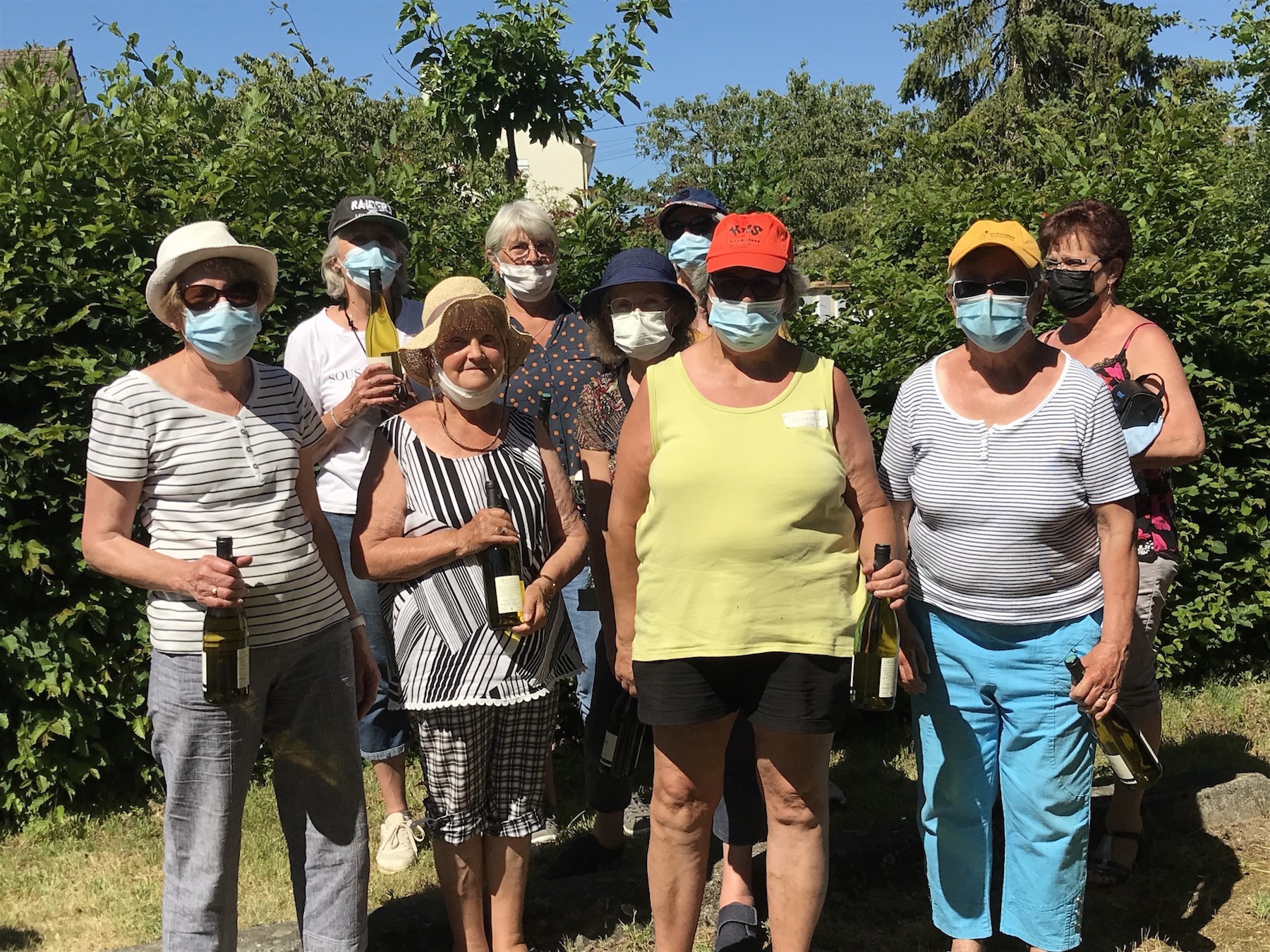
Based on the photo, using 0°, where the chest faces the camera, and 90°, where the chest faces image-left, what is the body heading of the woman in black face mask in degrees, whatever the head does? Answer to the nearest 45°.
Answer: approximately 45°

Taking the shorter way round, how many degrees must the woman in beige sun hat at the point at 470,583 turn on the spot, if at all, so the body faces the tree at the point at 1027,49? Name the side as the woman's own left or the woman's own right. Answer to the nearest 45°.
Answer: approximately 135° to the woman's own left

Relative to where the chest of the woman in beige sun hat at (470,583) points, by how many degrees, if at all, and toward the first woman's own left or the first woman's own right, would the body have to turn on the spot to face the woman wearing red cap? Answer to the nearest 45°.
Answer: approximately 45° to the first woman's own left

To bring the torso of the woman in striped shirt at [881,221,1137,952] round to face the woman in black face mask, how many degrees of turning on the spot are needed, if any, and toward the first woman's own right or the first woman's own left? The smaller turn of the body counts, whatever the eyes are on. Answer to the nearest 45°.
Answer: approximately 135° to the first woman's own left

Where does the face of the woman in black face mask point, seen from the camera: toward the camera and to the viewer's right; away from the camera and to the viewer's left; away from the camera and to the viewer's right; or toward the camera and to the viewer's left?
toward the camera and to the viewer's left

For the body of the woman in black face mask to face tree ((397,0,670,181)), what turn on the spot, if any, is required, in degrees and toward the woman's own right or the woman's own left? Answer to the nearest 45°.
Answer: approximately 90° to the woman's own right

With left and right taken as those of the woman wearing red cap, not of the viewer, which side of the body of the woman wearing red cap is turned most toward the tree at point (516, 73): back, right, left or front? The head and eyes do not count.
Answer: back

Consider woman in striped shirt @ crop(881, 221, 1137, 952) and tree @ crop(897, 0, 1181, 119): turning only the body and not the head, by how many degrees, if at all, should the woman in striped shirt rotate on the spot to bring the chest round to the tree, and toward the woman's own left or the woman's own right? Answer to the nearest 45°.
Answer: approximately 180°

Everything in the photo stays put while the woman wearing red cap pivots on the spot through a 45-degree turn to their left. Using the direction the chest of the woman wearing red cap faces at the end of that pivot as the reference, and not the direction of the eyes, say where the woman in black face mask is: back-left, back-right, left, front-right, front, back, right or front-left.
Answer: left

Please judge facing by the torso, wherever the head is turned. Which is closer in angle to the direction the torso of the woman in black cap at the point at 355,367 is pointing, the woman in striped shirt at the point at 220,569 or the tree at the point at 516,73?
the woman in striped shirt

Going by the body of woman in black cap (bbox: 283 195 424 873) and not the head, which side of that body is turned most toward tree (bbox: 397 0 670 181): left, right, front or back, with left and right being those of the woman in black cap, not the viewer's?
back
